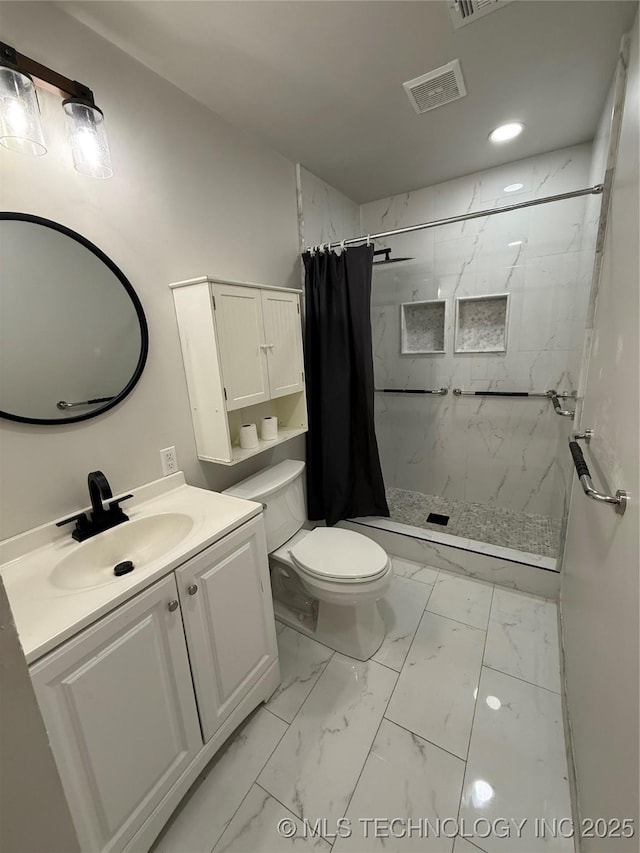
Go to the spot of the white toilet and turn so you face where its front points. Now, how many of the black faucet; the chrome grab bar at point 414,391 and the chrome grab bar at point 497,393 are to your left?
2

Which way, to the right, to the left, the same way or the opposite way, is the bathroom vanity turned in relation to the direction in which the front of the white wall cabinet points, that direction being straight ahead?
the same way

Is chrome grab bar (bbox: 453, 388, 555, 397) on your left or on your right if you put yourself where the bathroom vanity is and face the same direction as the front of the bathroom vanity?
on your left

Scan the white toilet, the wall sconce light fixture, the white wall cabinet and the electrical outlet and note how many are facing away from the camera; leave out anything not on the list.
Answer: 0

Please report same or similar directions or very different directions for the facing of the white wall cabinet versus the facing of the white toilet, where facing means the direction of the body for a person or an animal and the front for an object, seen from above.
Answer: same or similar directions

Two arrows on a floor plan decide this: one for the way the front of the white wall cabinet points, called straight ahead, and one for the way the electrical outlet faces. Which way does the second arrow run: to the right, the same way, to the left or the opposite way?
the same way

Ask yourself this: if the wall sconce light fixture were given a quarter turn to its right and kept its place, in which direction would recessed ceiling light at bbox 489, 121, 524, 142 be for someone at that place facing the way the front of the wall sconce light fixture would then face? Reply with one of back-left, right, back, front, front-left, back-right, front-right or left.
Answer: back-left

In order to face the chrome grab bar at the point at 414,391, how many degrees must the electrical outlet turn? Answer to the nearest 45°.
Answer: approximately 45° to its left

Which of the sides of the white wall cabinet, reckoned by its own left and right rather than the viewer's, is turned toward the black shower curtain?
left

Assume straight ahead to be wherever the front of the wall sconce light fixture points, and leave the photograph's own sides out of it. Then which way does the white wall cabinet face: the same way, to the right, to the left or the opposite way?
the same way

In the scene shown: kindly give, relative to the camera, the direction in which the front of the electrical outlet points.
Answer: facing the viewer and to the right of the viewer

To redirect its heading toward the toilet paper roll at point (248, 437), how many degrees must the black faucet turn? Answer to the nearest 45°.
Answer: approximately 45° to its left

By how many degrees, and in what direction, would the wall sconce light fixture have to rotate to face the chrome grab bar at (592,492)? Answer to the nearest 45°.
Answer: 0° — it already faces it

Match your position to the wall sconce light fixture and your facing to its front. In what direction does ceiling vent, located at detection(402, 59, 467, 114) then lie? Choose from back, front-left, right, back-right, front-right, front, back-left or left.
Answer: front-left
